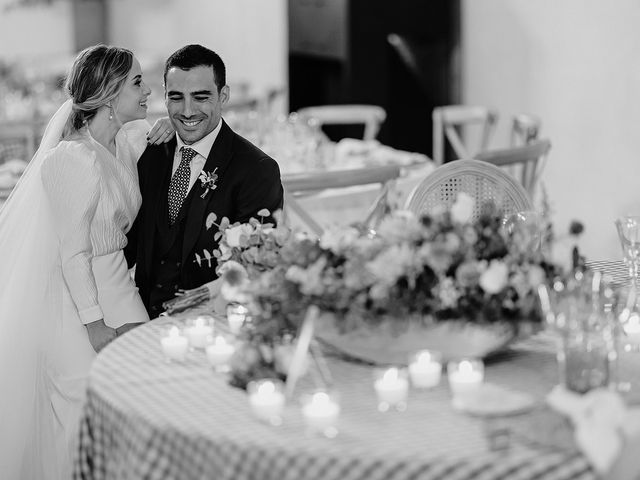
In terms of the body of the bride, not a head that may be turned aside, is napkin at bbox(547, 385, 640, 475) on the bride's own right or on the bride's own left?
on the bride's own right

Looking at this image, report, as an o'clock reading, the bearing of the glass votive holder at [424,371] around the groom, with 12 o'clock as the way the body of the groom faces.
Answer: The glass votive holder is roughly at 10 o'clock from the groom.

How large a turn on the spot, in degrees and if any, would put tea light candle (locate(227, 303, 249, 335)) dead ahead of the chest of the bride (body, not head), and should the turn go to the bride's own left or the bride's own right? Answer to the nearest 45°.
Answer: approximately 45° to the bride's own right

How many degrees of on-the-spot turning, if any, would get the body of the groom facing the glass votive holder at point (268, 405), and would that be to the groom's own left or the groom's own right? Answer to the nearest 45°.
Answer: approximately 45° to the groom's own left

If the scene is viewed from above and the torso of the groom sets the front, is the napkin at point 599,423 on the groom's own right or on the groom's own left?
on the groom's own left

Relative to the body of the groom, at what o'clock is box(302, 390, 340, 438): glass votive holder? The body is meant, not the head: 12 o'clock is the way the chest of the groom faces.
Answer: The glass votive holder is roughly at 10 o'clock from the groom.

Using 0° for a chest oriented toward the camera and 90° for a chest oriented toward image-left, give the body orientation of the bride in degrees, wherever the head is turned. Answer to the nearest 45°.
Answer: approximately 270°

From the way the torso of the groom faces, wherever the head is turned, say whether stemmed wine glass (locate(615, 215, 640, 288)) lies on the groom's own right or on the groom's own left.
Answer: on the groom's own left

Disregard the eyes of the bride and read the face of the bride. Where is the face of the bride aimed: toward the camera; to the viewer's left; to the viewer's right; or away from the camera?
to the viewer's right

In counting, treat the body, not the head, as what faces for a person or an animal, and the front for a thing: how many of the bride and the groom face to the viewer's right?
1

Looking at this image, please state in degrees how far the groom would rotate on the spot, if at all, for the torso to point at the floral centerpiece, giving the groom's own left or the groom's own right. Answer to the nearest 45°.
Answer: approximately 45° to the groom's own left

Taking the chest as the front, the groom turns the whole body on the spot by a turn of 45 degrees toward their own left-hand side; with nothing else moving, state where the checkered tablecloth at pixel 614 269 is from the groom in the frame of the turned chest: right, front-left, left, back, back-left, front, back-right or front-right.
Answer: left

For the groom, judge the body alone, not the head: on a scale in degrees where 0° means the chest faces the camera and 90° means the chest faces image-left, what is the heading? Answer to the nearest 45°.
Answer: approximately 45°
